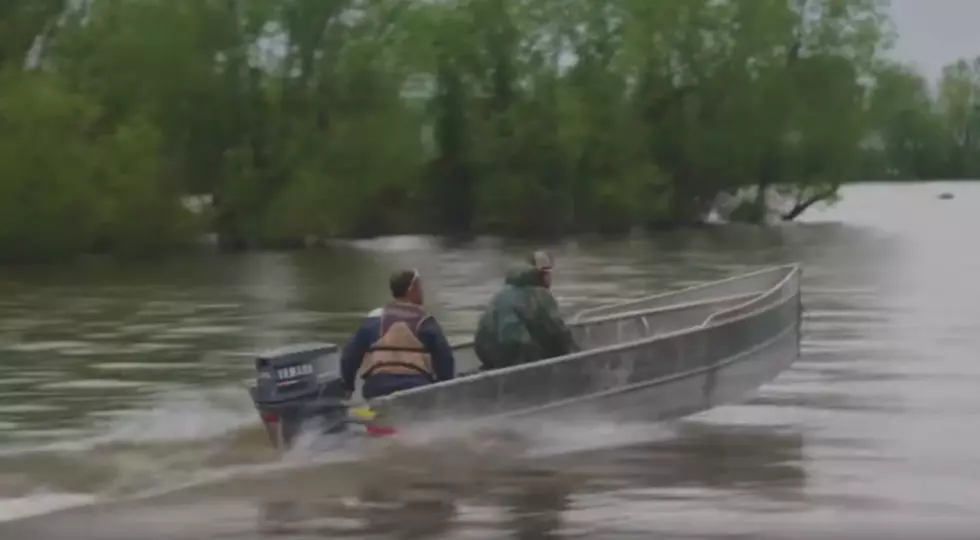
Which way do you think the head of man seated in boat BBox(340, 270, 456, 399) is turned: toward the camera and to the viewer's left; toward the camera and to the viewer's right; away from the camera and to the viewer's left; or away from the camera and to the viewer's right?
away from the camera and to the viewer's right

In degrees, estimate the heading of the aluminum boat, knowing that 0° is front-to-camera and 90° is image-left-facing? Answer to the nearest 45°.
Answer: approximately 270°
